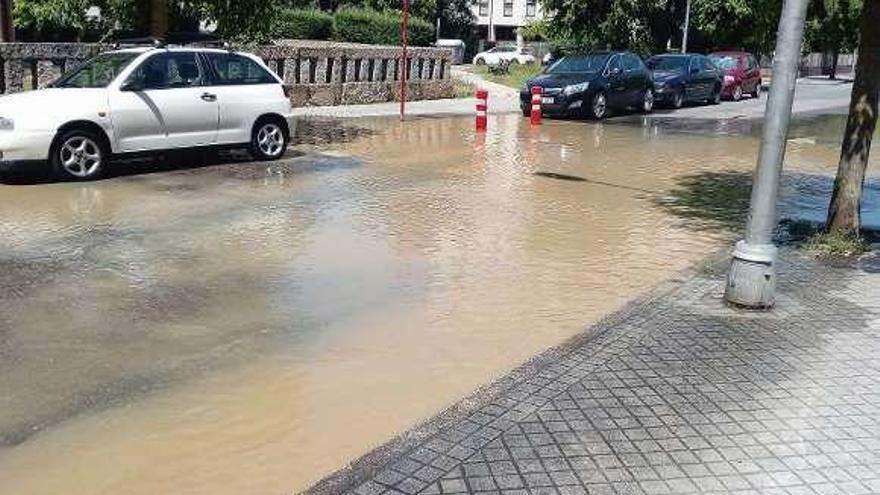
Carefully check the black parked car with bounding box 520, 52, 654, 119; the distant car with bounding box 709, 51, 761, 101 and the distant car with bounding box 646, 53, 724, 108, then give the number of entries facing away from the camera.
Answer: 0

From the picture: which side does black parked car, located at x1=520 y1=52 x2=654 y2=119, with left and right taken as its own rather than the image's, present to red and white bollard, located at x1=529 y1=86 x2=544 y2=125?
front

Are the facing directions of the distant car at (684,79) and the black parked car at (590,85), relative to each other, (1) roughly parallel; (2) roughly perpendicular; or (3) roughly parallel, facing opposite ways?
roughly parallel

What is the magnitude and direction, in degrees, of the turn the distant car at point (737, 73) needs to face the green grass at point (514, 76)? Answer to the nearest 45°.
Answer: approximately 90° to its right

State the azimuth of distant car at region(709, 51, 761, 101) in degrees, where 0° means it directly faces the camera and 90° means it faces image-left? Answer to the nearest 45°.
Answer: approximately 45°

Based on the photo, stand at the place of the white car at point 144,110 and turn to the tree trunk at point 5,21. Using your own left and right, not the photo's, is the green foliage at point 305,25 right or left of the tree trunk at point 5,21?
right

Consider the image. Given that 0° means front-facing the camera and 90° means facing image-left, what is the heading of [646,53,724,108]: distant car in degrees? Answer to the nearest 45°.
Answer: approximately 45°

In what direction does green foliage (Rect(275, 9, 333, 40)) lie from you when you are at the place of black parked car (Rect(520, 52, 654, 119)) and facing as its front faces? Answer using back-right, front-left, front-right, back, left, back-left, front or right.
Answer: right

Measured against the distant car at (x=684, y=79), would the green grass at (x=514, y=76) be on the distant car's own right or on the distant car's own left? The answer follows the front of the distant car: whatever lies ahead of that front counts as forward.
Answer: on the distant car's own right

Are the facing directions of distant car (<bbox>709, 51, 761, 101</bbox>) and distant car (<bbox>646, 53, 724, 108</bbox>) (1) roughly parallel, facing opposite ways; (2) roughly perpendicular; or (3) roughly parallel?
roughly parallel

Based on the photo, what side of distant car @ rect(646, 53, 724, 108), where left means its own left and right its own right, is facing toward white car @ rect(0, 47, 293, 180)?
front

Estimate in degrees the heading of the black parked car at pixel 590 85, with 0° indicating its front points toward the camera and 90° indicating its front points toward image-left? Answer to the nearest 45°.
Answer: approximately 45°

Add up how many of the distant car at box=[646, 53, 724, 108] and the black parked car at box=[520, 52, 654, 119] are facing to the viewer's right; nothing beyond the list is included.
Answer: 0

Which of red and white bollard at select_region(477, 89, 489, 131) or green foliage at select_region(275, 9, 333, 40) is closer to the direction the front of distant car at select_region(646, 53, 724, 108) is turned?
the red and white bollard

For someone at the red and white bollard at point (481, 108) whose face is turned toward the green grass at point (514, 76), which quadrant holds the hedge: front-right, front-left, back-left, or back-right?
front-left
